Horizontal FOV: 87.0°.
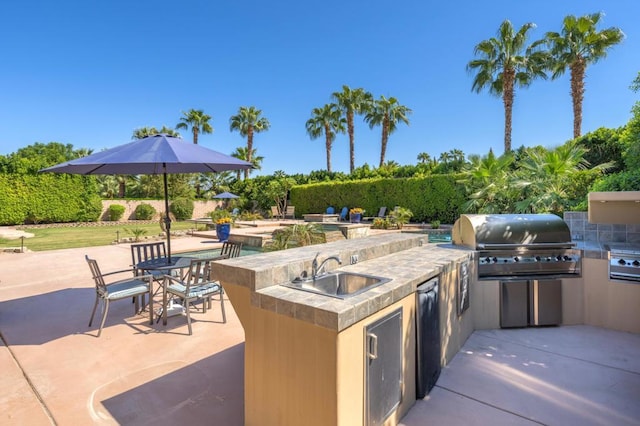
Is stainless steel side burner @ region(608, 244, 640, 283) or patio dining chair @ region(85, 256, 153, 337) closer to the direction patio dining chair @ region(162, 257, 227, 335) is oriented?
the patio dining chair @ region(85, 256, 153, 337)

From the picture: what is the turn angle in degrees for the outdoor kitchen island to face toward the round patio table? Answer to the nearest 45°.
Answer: approximately 180°

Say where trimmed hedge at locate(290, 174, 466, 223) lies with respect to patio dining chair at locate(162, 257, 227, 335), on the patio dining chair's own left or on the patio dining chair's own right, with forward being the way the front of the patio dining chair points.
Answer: on the patio dining chair's own right

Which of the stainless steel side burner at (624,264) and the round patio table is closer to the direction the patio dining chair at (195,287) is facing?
the round patio table

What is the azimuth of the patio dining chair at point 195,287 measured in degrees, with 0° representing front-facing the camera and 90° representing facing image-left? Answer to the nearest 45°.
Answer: approximately 135°

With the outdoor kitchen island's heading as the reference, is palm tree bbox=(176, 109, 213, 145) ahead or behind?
behind

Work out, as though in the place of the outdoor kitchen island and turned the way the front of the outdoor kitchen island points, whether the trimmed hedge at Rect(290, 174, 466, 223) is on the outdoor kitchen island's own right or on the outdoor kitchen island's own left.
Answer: on the outdoor kitchen island's own left

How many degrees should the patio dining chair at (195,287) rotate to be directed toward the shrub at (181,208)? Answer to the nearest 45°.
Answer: approximately 45° to its right

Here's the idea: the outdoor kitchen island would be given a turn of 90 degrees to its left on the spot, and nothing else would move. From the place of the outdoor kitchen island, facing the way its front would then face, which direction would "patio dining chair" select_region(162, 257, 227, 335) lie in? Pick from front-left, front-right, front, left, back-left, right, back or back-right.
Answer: left

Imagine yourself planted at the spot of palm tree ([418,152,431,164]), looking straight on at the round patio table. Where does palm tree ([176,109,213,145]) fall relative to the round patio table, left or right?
right

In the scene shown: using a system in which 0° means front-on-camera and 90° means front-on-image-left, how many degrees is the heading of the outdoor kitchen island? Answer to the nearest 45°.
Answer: approximately 315°

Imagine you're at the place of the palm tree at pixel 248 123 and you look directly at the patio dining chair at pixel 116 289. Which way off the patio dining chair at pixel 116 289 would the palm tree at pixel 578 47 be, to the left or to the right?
left
